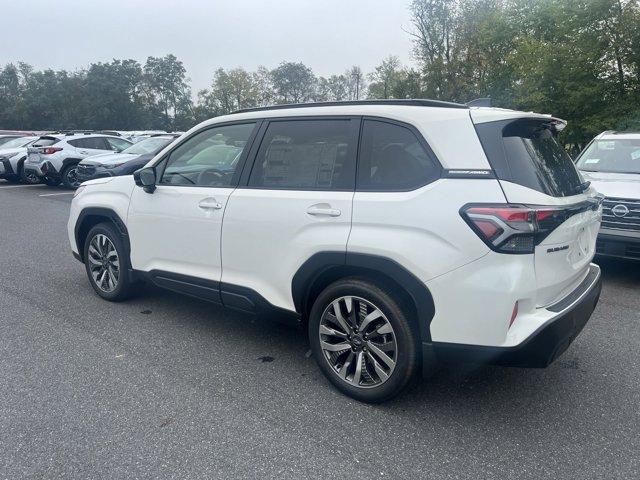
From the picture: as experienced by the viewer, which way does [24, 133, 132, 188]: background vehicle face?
facing away from the viewer and to the right of the viewer

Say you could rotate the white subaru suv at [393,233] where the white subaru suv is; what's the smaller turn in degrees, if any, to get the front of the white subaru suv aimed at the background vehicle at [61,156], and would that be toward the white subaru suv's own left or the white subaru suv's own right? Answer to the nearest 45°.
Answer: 0° — it already faces it

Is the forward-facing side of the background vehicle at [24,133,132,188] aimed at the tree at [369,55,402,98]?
yes

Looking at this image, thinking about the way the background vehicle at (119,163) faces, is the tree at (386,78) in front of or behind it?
behind

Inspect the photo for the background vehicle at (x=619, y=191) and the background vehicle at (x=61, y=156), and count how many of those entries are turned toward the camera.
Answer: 1

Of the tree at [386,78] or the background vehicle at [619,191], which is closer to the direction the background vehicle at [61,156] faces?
the tree

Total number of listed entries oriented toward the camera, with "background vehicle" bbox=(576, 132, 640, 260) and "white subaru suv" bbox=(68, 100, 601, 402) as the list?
1

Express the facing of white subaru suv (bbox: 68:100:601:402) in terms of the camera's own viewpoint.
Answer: facing away from the viewer and to the left of the viewer

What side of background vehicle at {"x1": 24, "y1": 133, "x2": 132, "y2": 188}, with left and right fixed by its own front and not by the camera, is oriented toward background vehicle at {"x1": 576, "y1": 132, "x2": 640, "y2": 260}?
right

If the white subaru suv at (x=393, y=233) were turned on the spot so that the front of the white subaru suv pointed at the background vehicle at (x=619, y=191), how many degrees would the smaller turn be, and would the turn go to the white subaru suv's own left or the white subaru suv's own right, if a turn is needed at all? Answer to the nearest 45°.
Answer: approximately 90° to the white subaru suv's own right

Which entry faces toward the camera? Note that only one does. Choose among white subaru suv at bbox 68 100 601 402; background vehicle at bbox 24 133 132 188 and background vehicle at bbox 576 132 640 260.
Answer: background vehicle at bbox 576 132 640 260

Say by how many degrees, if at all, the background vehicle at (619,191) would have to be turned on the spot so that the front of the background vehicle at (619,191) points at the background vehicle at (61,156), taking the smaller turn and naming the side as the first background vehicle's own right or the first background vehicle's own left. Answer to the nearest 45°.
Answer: approximately 90° to the first background vehicle's own right

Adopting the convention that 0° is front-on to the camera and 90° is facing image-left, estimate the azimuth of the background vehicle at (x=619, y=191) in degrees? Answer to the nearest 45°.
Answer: approximately 0°

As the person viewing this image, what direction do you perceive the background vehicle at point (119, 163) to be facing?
facing the viewer and to the left of the viewer

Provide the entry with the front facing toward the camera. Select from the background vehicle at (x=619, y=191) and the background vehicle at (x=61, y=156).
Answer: the background vehicle at (x=619, y=191)

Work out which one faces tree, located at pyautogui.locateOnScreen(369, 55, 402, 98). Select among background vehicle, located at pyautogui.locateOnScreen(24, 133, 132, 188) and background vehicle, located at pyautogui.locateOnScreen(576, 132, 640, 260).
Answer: background vehicle, located at pyautogui.locateOnScreen(24, 133, 132, 188)

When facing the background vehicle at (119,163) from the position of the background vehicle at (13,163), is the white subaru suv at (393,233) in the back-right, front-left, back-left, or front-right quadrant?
front-right
